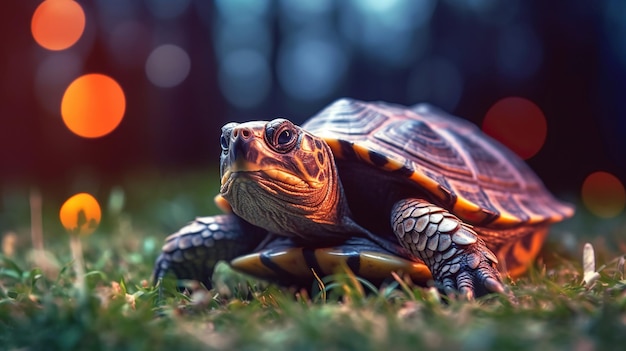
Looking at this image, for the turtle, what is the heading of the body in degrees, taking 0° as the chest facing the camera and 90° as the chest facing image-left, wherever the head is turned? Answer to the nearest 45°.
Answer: approximately 45°
